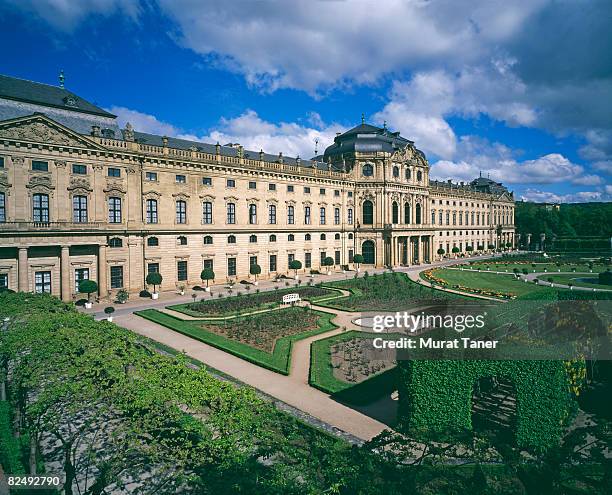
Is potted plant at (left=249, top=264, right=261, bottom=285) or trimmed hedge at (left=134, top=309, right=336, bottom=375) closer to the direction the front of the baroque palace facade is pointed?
the trimmed hedge

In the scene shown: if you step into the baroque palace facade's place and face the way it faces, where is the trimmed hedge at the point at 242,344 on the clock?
The trimmed hedge is roughly at 12 o'clock from the baroque palace facade.

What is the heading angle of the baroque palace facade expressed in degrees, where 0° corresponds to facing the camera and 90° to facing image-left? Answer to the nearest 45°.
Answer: approximately 315°

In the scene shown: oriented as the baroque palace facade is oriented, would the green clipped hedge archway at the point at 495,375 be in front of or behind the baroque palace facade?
in front
